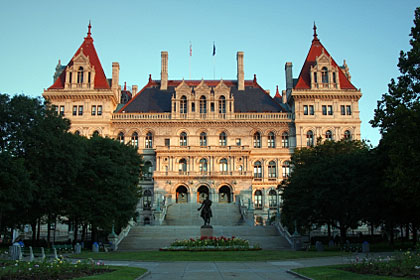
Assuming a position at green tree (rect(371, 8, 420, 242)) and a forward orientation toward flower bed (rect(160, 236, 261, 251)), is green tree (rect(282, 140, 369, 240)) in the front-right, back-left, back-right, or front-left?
front-right

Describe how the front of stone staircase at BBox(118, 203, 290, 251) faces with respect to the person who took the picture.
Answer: facing the viewer

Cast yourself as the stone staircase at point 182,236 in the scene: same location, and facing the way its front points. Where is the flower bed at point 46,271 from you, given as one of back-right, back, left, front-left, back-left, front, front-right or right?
front

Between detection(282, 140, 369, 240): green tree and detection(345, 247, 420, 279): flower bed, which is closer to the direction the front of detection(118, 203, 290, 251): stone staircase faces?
the flower bed

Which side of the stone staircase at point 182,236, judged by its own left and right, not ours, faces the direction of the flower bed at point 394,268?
front

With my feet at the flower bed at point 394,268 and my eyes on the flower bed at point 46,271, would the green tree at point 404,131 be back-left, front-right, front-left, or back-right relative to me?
back-right

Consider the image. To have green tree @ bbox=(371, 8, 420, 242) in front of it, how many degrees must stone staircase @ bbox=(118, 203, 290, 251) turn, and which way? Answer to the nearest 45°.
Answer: approximately 45° to its left

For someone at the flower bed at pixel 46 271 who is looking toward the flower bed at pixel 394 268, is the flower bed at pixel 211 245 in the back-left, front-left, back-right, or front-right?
front-left

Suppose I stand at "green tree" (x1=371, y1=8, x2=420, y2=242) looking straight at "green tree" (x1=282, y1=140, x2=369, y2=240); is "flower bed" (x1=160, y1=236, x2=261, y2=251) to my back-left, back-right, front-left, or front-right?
front-left

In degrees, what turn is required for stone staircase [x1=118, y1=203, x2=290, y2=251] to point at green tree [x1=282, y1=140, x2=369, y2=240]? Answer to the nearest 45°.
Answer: approximately 45° to its left
